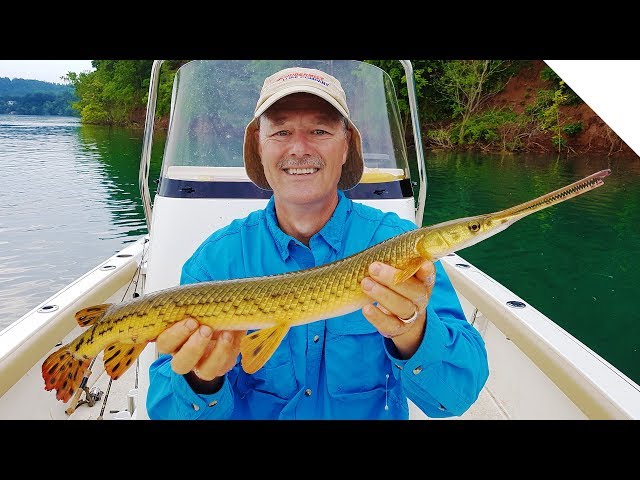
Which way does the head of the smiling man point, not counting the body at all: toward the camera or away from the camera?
toward the camera

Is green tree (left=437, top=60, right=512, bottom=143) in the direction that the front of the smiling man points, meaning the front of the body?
no

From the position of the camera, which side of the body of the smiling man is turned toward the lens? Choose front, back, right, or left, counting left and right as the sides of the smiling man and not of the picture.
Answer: front
